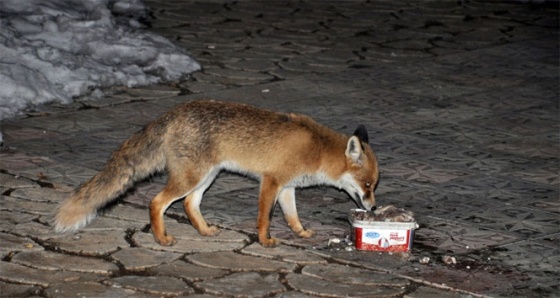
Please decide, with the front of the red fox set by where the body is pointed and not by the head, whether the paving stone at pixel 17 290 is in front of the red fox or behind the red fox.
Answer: behind

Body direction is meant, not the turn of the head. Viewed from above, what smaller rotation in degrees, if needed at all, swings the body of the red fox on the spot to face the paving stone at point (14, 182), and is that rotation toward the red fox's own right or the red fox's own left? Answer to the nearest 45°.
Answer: approximately 135° to the red fox's own left

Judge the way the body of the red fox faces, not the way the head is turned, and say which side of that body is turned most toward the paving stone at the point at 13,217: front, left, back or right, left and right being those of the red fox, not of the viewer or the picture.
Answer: back

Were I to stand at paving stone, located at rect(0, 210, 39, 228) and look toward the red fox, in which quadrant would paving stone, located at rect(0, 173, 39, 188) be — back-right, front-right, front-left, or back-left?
back-left

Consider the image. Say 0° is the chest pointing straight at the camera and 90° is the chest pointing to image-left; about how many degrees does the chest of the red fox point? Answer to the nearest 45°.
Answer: approximately 270°

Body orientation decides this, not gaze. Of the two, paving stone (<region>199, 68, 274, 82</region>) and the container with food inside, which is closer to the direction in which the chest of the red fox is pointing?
the container with food inside

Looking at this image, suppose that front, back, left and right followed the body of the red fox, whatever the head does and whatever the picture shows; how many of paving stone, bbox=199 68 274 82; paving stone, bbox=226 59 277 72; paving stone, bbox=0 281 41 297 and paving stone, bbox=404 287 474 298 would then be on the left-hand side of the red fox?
2

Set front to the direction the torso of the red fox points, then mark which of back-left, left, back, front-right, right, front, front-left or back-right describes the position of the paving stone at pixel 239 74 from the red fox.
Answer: left

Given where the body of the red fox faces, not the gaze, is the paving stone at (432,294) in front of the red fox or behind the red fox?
in front

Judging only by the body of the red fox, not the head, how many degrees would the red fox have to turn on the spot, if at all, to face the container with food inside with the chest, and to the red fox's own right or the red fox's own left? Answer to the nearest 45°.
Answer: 0° — it already faces it

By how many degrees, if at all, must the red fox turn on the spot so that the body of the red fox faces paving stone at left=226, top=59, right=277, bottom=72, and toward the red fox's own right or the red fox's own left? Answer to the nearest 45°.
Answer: approximately 90° to the red fox's own left

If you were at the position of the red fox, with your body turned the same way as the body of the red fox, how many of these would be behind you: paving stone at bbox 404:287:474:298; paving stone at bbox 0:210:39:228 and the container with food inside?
1
